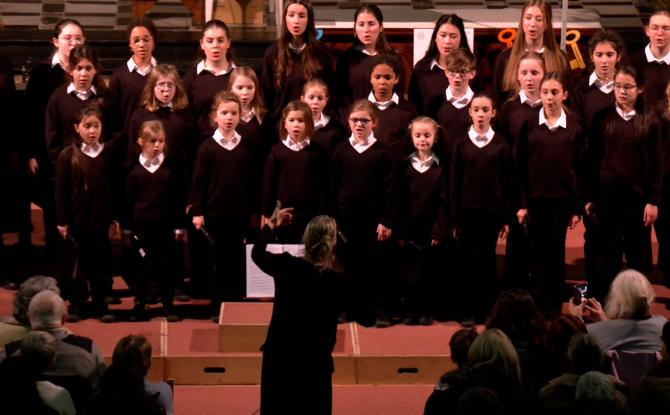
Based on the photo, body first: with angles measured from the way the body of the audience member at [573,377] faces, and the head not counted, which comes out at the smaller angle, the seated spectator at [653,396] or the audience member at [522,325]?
the audience member

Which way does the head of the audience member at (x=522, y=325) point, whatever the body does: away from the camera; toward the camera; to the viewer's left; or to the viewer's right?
away from the camera

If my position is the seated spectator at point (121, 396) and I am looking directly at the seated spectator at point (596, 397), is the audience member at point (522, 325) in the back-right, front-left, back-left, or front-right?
front-left

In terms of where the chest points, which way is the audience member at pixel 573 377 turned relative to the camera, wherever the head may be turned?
away from the camera

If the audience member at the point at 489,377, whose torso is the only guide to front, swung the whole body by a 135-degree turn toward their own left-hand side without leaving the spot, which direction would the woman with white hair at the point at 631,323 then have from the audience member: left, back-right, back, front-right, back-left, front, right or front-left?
back

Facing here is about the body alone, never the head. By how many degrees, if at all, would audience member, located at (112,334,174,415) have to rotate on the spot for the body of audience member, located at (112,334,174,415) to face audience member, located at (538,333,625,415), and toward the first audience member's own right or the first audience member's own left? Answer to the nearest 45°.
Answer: approximately 90° to the first audience member's own right

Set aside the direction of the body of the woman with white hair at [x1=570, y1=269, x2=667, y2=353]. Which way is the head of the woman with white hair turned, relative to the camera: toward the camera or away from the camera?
away from the camera

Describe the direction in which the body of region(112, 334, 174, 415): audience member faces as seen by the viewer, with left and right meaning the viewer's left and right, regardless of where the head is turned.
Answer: facing away from the viewer

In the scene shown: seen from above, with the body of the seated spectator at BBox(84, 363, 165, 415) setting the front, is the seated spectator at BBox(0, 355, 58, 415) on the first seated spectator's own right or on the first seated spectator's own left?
on the first seated spectator's own left

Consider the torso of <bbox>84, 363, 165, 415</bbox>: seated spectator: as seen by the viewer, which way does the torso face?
away from the camera

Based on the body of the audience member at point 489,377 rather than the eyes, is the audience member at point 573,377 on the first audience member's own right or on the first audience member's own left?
on the first audience member's own right

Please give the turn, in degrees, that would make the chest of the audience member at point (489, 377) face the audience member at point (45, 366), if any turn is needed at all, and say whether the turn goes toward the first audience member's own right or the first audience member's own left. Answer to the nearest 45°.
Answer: approximately 90° to the first audience member's own left

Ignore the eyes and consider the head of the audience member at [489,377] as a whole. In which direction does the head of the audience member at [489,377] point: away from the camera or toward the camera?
away from the camera

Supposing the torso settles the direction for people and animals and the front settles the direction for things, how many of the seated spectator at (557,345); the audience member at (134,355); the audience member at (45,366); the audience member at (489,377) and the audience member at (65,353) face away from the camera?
5

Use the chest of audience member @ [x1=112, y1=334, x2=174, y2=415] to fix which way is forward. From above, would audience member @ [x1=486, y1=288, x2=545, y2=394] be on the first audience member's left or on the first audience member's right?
on the first audience member's right

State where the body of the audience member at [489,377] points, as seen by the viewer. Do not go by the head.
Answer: away from the camera

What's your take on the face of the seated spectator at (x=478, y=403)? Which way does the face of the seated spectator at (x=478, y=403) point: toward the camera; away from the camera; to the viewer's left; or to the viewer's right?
away from the camera

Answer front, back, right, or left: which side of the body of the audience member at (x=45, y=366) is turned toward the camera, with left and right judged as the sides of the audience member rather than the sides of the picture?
back

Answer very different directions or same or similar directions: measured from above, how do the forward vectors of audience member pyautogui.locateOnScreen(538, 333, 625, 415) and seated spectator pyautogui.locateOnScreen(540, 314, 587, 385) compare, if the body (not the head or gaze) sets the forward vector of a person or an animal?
same or similar directions
